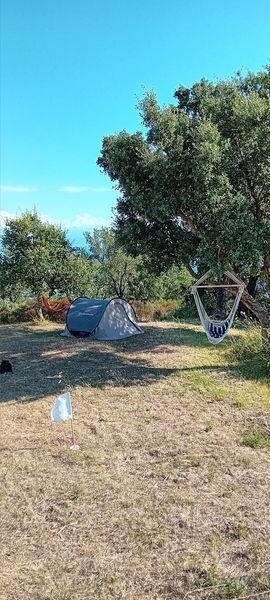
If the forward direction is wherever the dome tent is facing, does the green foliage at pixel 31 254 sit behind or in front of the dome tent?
behind

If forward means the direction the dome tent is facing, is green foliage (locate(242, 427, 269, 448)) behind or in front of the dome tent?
in front

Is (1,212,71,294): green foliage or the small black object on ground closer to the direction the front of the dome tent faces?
the small black object on ground

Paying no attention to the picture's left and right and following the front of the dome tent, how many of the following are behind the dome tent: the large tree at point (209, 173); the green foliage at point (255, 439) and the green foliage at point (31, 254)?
1

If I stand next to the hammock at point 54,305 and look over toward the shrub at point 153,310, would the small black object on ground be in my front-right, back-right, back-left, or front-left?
back-right

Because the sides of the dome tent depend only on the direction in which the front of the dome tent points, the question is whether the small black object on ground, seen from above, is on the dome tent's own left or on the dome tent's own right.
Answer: on the dome tent's own right
